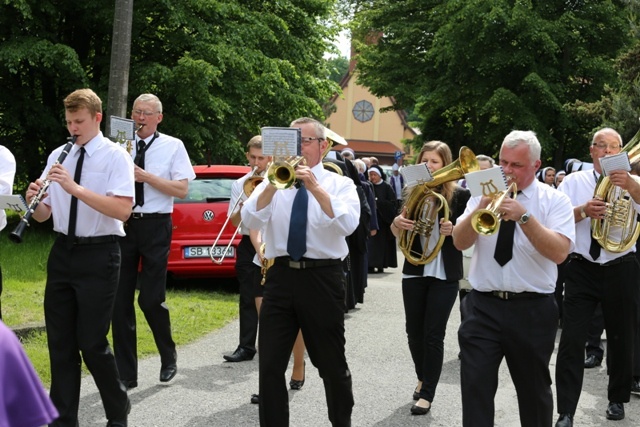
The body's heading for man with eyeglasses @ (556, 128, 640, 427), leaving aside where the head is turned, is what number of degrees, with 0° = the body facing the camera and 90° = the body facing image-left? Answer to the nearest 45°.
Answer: approximately 0°

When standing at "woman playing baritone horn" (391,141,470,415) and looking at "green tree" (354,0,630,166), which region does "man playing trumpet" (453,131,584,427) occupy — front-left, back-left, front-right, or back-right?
back-right

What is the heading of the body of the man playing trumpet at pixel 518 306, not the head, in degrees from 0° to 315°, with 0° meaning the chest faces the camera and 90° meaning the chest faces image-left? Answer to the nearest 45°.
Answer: approximately 45°

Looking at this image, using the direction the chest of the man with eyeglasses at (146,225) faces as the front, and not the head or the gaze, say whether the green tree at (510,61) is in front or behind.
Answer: behind
